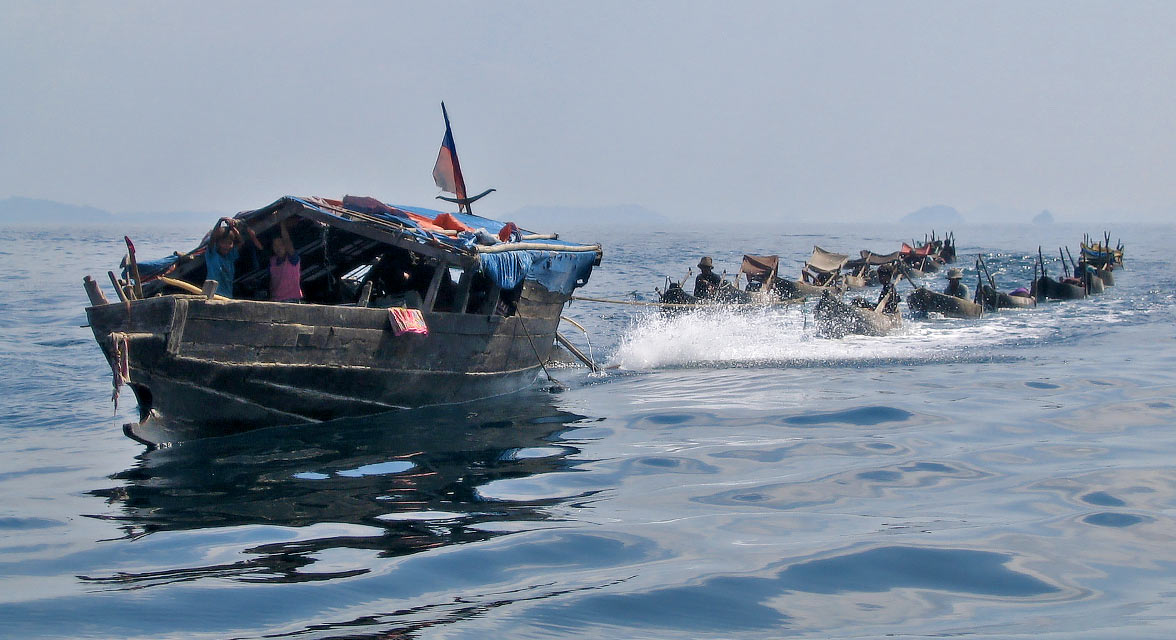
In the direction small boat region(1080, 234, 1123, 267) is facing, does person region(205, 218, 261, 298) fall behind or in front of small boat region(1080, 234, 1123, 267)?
in front

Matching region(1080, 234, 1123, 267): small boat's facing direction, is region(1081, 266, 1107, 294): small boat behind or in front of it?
in front

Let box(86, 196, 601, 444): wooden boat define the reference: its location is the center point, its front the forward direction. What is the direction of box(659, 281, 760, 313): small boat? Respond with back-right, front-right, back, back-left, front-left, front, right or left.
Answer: back

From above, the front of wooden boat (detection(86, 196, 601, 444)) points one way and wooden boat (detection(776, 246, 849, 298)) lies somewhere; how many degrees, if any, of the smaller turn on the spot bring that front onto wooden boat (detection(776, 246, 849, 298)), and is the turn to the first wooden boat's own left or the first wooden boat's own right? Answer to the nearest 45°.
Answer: approximately 180°

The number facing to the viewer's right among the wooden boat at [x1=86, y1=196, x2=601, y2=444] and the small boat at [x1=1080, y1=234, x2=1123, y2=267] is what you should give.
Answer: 0

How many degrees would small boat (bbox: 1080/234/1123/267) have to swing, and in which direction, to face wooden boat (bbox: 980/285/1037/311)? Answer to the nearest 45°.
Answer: approximately 45° to its left

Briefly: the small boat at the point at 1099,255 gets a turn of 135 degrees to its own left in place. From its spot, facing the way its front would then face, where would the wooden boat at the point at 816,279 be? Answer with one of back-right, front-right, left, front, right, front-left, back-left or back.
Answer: back-right

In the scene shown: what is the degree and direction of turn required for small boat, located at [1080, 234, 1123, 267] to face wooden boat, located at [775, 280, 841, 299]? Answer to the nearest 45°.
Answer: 0° — it already faces it

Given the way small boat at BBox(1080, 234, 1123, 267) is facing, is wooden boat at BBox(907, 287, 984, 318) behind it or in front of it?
in front

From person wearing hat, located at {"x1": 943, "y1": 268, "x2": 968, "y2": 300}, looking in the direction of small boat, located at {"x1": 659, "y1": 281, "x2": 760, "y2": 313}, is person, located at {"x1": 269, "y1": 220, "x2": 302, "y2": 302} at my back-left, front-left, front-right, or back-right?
front-left

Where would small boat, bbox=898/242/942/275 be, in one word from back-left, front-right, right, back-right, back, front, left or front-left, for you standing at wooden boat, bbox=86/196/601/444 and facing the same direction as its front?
back

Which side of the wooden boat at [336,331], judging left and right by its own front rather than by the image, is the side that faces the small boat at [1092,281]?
back

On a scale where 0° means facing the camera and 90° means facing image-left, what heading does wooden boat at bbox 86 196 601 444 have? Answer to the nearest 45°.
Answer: approximately 45°

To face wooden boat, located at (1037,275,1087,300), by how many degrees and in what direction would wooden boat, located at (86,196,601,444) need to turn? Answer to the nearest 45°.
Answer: approximately 180°

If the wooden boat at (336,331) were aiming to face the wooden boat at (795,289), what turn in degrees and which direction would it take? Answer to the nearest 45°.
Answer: approximately 180°

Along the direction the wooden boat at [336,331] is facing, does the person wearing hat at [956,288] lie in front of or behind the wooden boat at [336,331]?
behind

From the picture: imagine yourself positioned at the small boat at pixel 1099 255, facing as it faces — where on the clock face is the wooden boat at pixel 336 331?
The wooden boat is roughly at 11 o'clock from the small boat.

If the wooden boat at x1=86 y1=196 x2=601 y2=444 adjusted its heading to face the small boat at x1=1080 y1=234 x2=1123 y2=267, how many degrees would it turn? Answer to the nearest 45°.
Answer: approximately 180°

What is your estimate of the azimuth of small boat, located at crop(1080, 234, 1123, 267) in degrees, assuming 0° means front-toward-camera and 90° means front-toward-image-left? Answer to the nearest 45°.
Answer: approximately 45°
